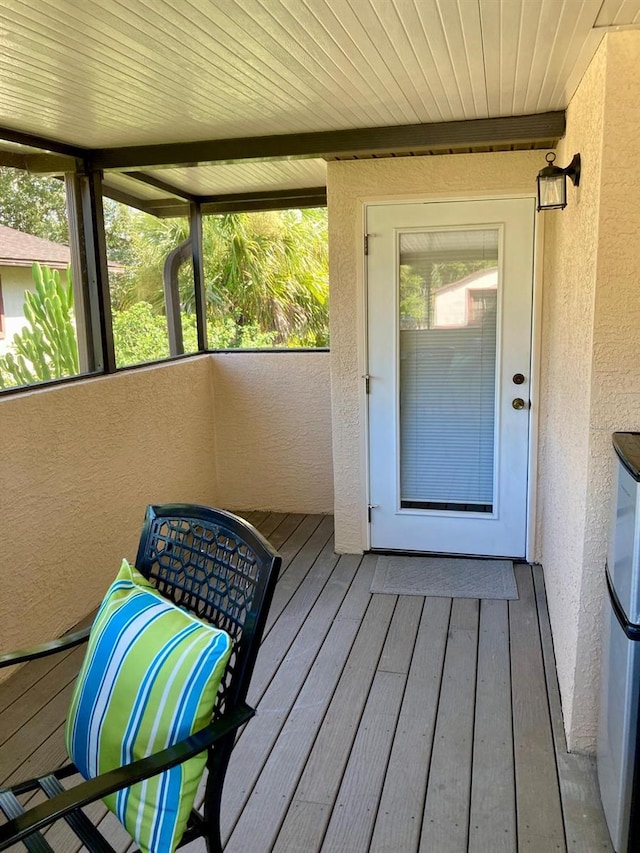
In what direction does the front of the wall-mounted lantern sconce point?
to the viewer's left

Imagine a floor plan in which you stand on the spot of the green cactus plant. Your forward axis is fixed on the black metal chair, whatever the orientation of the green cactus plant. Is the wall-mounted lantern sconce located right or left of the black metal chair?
left

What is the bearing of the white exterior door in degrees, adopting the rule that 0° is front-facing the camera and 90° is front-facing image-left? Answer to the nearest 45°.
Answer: approximately 0°

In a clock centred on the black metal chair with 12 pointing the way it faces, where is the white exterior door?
The white exterior door is roughly at 6 o'clock from the black metal chair.

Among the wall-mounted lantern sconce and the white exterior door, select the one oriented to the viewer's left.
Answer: the wall-mounted lantern sconce

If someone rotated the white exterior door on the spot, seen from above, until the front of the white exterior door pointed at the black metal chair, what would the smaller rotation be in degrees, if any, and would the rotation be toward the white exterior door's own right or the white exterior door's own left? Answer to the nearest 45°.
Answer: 0° — it already faces it

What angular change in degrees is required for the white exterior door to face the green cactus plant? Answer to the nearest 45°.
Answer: approximately 45° to its right

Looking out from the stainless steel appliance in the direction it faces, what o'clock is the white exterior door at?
The white exterior door is roughly at 2 o'clock from the stainless steel appliance.

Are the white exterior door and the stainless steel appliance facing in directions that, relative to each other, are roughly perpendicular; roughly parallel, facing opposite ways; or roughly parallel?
roughly perpendicular

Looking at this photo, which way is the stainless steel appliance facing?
to the viewer's left
